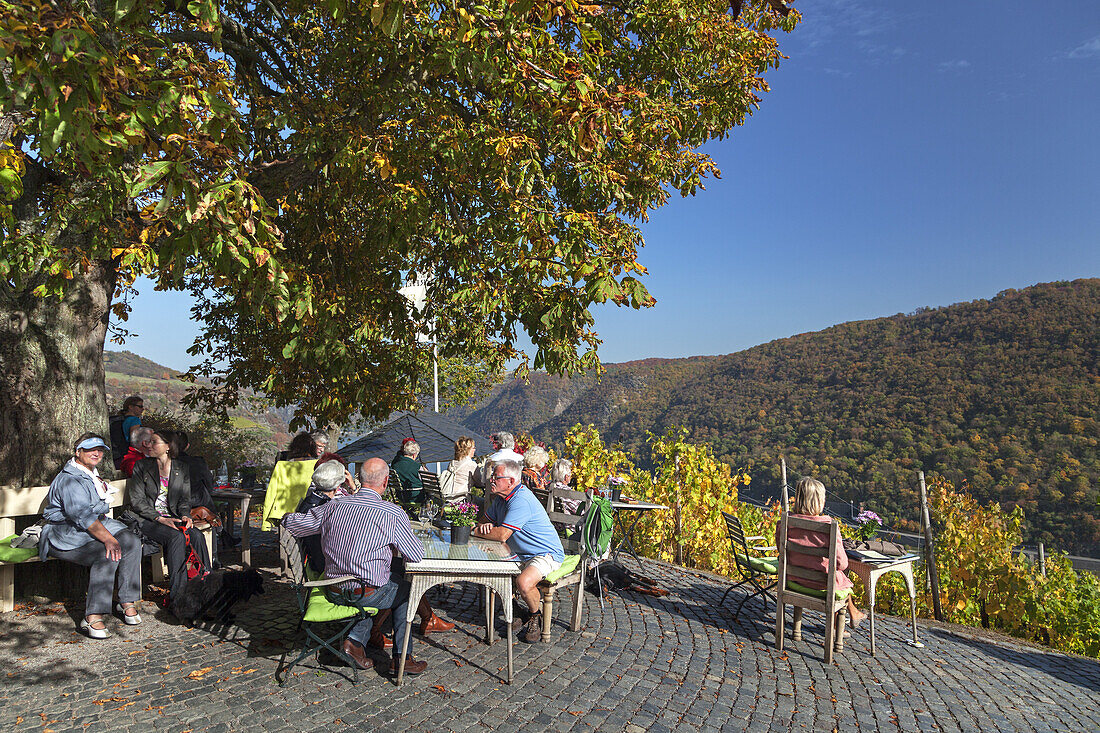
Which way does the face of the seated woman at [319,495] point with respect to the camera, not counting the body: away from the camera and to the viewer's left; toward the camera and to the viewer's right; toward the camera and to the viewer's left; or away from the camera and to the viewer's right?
away from the camera and to the viewer's right

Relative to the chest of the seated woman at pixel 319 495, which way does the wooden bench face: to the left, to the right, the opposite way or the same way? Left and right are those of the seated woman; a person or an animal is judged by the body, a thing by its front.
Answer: to the right

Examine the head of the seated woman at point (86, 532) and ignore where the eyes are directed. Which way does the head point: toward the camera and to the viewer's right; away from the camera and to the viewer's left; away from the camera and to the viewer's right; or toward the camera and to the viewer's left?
toward the camera and to the viewer's right

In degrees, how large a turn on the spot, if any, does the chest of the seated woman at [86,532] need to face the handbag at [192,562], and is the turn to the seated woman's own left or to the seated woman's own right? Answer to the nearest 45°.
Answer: approximately 90° to the seated woman's own left

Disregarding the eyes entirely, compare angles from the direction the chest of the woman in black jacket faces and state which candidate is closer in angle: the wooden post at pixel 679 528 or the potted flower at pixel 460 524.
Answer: the potted flower

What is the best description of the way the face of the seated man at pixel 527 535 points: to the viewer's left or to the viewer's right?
to the viewer's left

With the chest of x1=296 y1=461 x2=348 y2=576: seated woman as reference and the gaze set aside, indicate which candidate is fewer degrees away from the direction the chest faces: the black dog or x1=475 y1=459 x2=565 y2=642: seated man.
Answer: the seated man

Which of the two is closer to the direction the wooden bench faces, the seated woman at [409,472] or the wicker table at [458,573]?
the wicker table
